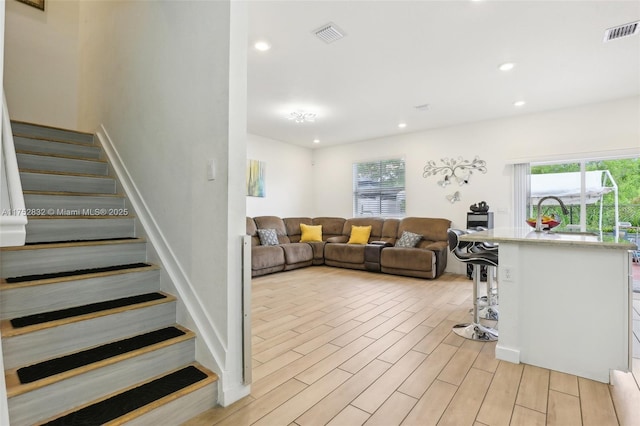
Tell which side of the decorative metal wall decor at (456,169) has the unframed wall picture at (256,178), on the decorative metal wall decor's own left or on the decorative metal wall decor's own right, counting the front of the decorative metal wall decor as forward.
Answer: on the decorative metal wall decor's own right

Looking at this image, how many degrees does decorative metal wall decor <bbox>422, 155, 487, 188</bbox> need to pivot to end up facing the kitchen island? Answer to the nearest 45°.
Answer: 0° — it already faces it

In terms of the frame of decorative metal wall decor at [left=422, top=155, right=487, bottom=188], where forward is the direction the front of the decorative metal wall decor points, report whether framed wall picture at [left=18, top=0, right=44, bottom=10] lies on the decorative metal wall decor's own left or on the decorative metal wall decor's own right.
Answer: on the decorative metal wall decor's own right

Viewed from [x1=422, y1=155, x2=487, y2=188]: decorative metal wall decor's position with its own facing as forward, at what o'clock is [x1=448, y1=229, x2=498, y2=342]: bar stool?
The bar stool is roughly at 12 o'clock from the decorative metal wall decor.

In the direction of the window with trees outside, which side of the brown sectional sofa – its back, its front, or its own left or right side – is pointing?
left

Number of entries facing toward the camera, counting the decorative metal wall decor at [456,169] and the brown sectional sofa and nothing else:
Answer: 2

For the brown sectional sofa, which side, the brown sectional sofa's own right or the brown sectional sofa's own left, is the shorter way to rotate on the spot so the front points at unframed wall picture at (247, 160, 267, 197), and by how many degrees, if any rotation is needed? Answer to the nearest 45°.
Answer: approximately 90° to the brown sectional sofa's own right

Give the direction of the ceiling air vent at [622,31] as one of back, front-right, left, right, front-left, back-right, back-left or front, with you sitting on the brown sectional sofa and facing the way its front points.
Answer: front-left

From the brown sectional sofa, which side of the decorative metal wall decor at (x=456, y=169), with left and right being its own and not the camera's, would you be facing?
right

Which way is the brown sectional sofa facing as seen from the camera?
toward the camera

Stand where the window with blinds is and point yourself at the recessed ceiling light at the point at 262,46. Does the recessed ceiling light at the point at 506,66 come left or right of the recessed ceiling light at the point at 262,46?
left

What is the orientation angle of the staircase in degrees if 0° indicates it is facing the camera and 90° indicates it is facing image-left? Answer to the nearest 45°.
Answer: approximately 315°
